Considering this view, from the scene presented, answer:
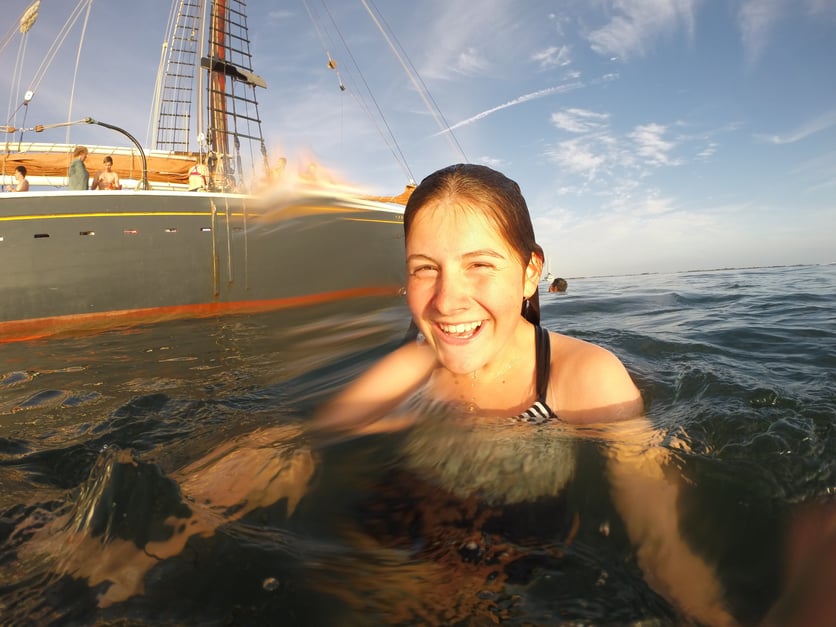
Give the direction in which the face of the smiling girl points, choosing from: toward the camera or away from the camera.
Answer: toward the camera

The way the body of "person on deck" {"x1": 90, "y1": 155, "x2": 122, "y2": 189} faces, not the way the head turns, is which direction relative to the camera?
toward the camera

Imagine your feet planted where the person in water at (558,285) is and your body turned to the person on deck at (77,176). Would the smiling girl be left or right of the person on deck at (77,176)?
left

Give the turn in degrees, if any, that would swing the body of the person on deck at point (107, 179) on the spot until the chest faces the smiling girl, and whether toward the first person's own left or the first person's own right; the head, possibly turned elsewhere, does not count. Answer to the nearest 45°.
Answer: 0° — they already face them

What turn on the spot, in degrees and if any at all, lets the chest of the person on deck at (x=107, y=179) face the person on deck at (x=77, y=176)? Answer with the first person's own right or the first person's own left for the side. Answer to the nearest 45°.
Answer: approximately 45° to the first person's own right

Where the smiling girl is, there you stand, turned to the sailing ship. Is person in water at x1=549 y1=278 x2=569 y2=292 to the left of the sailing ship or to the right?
right

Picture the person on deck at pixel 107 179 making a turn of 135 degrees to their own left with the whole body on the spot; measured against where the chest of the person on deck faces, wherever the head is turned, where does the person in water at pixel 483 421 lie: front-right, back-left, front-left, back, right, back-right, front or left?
back-right

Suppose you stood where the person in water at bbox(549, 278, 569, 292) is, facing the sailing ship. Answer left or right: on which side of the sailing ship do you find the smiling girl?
left

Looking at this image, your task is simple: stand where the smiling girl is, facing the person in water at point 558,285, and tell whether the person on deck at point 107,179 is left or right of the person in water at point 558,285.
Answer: left
